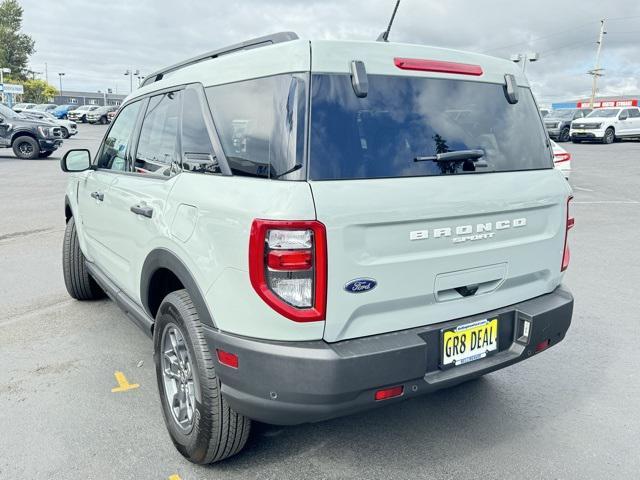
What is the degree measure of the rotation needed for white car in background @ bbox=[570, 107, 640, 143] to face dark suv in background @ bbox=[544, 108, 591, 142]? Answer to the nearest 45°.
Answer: approximately 90° to its right

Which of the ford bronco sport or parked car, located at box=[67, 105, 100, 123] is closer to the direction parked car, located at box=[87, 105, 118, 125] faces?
the ford bronco sport

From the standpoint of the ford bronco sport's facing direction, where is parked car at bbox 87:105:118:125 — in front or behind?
in front

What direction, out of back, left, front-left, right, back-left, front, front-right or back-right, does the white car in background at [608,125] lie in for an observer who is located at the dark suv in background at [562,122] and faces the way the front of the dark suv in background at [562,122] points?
left

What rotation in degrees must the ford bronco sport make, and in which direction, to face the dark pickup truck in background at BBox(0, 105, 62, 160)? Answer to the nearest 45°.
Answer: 0° — it already faces it

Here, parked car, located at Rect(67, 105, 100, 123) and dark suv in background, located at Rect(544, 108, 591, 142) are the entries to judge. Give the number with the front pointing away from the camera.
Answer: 0
